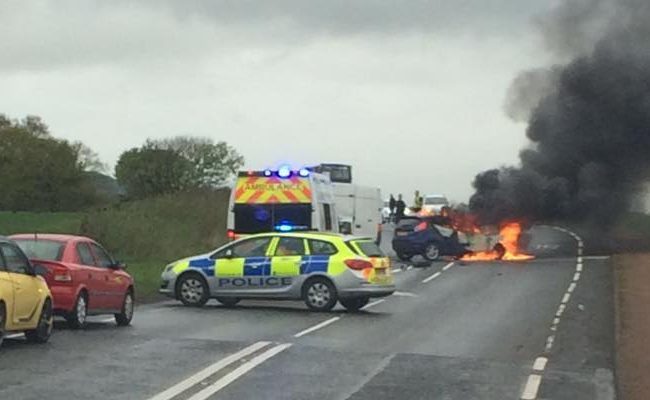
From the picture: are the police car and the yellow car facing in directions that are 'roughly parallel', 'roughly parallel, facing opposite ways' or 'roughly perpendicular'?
roughly perpendicular

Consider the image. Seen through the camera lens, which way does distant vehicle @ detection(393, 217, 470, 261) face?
facing away from the viewer and to the right of the viewer

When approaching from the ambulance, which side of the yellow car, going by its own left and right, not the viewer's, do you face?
front

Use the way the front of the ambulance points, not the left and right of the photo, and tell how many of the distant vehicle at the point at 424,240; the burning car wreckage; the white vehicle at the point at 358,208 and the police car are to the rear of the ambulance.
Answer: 1

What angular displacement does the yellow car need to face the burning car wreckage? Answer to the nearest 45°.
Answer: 0° — it already faces it

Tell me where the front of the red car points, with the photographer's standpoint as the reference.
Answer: facing away from the viewer and to the right of the viewer

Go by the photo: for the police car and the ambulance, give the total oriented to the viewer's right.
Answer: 0

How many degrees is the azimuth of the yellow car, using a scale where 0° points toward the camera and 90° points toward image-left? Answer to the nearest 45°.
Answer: approximately 225°

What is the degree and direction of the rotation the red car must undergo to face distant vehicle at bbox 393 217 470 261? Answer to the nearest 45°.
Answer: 0° — it already faces it

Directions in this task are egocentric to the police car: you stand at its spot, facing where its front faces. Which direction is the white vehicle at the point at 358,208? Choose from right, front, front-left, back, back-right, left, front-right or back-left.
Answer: front-right

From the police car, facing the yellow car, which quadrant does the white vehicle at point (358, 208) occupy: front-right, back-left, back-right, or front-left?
back-right
